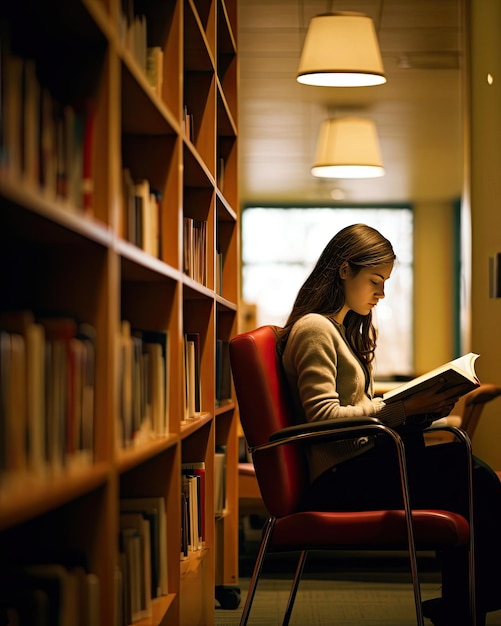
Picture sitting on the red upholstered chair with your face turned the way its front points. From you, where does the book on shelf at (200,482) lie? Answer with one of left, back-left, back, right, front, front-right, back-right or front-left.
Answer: back-left

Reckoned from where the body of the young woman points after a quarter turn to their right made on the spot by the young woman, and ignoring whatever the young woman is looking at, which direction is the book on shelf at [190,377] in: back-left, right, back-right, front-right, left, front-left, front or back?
right

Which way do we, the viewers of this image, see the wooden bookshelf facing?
facing the viewer and to the right of the viewer

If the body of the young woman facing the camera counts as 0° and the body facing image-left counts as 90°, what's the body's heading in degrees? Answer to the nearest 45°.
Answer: approximately 270°

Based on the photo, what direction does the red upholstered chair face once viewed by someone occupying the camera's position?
facing to the right of the viewer

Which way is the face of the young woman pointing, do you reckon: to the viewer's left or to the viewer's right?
to the viewer's right

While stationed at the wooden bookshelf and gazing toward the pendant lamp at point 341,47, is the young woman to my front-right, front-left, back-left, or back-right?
front-right
